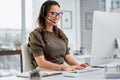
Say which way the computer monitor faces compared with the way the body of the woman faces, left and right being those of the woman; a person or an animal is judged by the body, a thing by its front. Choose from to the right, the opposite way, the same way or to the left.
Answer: the opposite way

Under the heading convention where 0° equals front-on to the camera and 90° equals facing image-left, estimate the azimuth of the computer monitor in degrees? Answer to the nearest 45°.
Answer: approximately 135°

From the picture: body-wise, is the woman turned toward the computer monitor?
yes

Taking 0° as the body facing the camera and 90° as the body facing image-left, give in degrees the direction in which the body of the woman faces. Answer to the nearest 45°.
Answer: approximately 315°

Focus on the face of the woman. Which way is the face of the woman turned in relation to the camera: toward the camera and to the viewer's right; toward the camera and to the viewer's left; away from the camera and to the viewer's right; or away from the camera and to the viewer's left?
toward the camera and to the viewer's right

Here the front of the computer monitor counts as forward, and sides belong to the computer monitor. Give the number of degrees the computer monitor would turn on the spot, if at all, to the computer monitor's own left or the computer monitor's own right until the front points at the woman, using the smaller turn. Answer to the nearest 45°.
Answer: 0° — it already faces them
